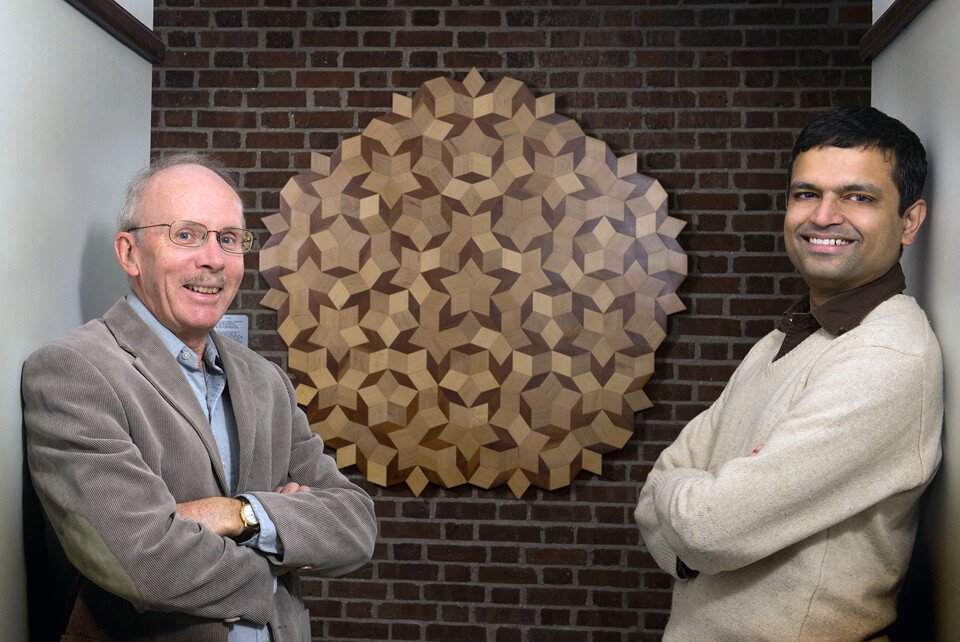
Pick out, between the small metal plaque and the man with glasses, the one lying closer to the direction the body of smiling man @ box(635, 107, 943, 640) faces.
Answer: the man with glasses

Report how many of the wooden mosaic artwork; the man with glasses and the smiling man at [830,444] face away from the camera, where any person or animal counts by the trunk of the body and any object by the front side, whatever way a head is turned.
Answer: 0

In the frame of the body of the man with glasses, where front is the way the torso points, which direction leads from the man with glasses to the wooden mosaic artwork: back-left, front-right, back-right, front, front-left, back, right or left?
left

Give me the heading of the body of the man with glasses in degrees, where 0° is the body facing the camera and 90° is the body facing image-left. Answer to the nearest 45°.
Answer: approximately 315°

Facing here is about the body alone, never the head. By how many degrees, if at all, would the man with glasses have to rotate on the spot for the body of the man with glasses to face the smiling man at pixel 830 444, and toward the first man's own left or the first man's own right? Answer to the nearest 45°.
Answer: approximately 45° to the first man's own left

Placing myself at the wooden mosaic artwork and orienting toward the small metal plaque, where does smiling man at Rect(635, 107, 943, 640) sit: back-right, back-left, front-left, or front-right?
back-left

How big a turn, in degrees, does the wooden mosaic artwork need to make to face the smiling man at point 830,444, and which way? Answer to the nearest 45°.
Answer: approximately 45° to its left

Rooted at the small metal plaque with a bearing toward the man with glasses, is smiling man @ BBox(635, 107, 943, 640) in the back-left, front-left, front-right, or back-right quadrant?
front-left

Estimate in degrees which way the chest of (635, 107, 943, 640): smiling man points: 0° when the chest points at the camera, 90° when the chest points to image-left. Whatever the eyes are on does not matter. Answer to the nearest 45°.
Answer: approximately 45°

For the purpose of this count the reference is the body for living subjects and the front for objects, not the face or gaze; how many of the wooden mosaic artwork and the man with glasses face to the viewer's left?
0

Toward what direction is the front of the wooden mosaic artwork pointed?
toward the camera

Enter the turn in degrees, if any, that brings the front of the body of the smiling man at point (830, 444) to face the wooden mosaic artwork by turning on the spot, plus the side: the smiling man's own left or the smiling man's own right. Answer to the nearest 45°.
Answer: approximately 90° to the smiling man's own right

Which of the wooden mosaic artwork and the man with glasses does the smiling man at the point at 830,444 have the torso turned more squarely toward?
the man with glasses

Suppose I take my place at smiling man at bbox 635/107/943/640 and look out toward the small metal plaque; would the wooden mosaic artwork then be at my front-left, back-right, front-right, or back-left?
front-right

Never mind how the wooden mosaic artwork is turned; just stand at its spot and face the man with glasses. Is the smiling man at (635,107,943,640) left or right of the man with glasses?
left
